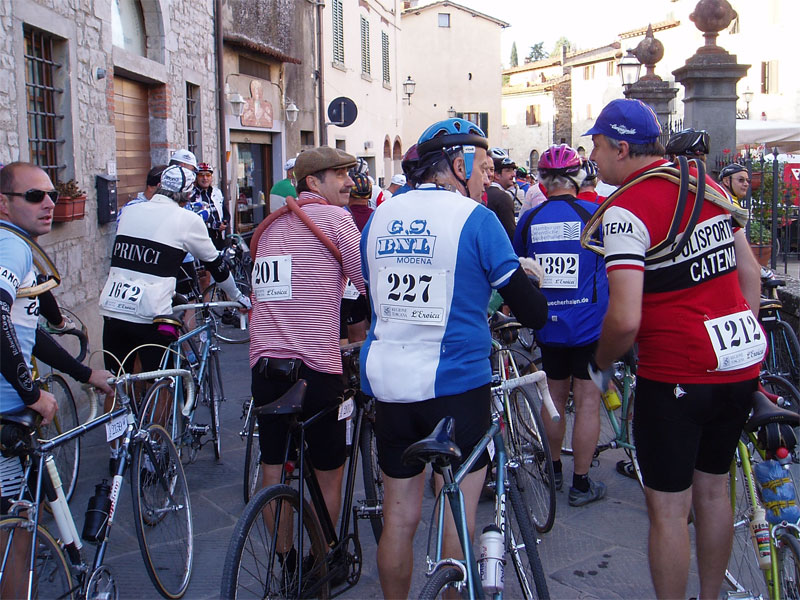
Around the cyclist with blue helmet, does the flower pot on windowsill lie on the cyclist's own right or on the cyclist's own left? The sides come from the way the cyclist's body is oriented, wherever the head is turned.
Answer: on the cyclist's own left

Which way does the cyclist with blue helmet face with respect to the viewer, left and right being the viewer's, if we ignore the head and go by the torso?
facing away from the viewer and to the right of the viewer

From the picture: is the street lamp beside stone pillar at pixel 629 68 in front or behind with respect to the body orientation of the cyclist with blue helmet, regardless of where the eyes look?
in front

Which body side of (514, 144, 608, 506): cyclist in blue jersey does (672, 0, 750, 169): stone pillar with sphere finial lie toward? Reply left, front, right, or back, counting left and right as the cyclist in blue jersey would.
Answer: front

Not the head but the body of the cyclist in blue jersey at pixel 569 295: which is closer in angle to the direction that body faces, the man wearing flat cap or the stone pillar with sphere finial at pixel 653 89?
the stone pillar with sphere finial

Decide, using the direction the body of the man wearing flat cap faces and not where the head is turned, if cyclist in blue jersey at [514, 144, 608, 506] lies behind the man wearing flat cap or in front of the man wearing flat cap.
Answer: in front

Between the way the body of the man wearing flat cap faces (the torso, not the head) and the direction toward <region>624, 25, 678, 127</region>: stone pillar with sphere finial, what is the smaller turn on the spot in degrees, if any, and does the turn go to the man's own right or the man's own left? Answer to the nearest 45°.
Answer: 0° — they already face it

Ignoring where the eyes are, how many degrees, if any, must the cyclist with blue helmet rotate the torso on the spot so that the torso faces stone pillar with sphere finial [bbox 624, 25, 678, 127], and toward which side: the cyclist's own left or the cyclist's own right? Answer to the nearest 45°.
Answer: approximately 45° to the cyclist's own left

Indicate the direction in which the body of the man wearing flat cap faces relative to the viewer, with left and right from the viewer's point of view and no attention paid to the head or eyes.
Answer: facing away from the viewer and to the right of the viewer

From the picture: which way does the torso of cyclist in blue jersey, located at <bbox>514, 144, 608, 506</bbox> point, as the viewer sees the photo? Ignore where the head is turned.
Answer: away from the camera

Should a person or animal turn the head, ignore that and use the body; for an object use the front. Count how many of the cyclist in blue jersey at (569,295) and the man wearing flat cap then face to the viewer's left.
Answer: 0

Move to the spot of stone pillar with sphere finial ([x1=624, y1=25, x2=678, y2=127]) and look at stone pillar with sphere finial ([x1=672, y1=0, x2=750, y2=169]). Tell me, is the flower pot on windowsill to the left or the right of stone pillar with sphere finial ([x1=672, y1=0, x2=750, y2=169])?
right

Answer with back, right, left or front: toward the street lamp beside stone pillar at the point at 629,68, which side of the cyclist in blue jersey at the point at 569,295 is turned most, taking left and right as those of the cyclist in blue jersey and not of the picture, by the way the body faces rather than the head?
front

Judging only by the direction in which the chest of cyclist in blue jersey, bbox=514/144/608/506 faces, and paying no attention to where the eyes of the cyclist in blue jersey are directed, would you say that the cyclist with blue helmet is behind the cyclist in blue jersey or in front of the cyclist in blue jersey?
behind

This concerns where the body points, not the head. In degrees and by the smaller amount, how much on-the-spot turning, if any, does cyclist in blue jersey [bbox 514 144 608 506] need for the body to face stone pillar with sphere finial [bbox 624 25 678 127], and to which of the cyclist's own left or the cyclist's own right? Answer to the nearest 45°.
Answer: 0° — they already face it

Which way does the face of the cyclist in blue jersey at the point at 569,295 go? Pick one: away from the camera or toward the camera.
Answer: away from the camera

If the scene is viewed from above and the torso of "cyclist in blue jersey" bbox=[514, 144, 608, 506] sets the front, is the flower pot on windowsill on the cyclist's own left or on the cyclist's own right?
on the cyclist's own left
